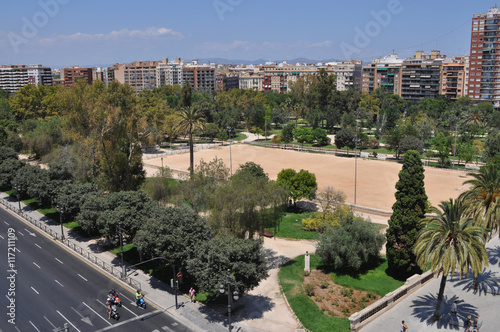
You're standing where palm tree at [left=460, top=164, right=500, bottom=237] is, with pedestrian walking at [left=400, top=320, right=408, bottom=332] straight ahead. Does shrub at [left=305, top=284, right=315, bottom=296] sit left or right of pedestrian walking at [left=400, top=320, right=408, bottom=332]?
right

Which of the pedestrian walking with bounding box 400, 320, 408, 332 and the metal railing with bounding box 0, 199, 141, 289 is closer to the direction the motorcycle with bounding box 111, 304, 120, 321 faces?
the pedestrian walking

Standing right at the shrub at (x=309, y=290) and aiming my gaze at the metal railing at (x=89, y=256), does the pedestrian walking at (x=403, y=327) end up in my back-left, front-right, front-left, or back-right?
back-left
